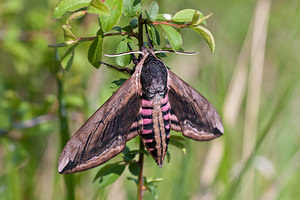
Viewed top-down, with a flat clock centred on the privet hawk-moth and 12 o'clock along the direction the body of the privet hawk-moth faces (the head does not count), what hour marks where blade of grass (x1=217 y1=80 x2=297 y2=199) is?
The blade of grass is roughly at 2 o'clock from the privet hawk-moth.

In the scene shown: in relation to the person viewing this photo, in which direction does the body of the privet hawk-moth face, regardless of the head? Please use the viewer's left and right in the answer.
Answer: facing away from the viewer

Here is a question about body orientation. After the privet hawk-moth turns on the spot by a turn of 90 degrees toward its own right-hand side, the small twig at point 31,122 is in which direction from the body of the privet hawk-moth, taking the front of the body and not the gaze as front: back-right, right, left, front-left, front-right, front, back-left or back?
back-left

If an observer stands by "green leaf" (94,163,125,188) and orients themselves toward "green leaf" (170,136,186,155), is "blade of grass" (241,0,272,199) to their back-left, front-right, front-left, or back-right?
front-left

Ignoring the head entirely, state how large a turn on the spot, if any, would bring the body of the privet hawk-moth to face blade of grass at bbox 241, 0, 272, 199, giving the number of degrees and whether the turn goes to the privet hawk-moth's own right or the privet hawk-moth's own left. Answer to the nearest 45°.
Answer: approximately 45° to the privet hawk-moth's own right
